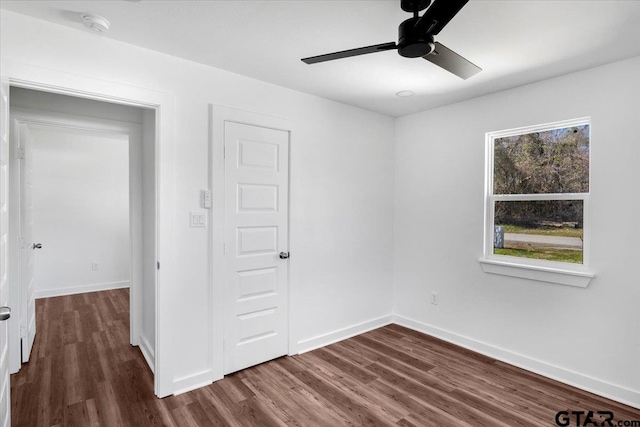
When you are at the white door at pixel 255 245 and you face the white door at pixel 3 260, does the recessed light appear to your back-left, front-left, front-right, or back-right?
back-left

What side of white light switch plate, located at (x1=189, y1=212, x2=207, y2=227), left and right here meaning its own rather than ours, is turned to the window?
left

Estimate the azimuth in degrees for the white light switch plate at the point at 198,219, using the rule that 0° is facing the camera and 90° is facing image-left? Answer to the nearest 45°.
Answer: approximately 0°

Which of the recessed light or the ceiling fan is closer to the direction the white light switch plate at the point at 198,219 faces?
the ceiling fan

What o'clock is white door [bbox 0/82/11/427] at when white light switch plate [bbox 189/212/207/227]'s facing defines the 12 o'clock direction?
The white door is roughly at 2 o'clock from the white light switch plate.

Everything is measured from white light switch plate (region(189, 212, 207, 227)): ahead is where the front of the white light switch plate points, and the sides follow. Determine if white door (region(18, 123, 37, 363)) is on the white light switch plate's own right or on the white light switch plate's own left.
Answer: on the white light switch plate's own right

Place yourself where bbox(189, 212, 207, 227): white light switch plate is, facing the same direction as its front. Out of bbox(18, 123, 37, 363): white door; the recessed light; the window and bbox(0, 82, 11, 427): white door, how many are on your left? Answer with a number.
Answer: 2

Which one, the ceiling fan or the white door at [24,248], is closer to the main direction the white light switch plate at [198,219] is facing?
the ceiling fan

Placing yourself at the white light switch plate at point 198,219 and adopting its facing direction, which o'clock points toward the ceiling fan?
The ceiling fan is roughly at 11 o'clock from the white light switch plate.

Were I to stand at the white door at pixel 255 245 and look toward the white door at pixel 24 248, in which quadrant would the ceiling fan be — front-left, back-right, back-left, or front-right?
back-left

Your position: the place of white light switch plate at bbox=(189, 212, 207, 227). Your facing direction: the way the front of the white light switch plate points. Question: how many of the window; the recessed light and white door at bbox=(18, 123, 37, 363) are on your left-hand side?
2

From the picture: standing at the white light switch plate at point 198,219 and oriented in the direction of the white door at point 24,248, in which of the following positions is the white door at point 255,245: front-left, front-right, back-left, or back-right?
back-right
